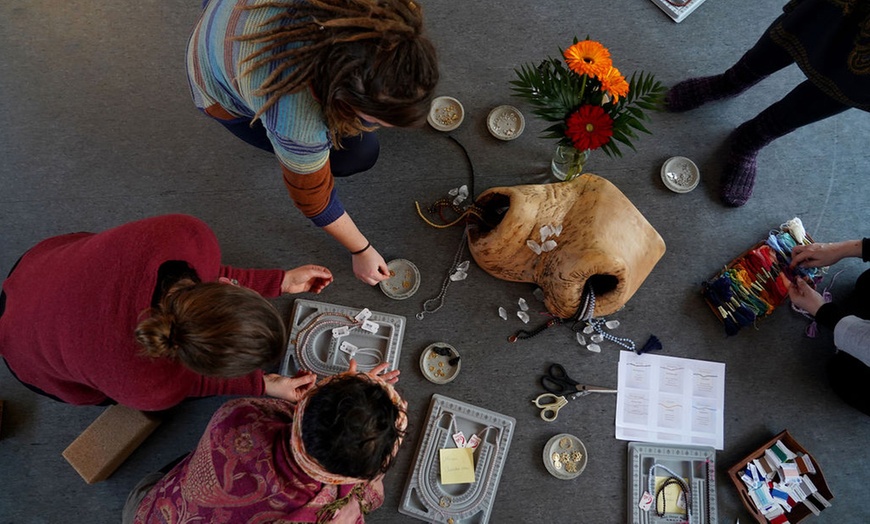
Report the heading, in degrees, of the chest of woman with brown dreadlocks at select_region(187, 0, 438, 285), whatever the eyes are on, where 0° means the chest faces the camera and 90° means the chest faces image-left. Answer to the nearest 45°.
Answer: approximately 315°

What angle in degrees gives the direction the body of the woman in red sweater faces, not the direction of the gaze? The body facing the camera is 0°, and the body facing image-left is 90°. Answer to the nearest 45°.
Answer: approximately 270°

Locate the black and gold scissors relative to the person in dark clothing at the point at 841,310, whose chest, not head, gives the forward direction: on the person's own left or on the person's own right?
on the person's own left

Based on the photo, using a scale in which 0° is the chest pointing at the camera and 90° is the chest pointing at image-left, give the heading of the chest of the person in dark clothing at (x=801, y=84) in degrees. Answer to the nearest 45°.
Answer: approximately 45°

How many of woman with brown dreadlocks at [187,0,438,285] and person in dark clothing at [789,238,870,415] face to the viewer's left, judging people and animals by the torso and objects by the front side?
1
